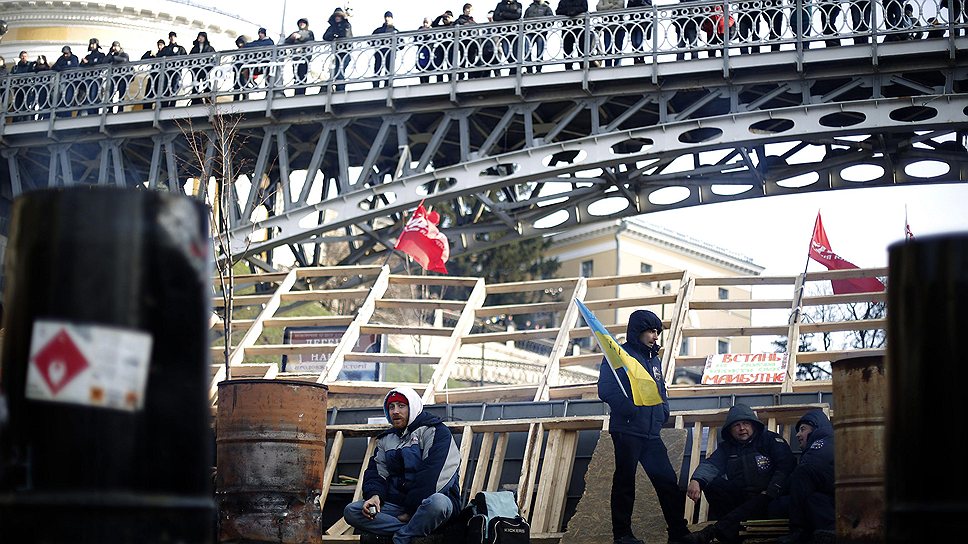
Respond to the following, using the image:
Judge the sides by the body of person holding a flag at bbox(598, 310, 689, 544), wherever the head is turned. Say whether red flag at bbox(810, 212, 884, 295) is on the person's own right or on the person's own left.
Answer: on the person's own left

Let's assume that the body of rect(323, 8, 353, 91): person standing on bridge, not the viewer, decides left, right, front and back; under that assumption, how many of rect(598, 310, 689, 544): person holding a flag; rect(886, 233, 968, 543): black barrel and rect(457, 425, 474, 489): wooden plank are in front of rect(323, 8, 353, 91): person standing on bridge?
3

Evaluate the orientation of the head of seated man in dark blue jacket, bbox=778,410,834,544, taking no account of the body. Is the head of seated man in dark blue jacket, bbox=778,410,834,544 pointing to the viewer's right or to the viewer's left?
to the viewer's left

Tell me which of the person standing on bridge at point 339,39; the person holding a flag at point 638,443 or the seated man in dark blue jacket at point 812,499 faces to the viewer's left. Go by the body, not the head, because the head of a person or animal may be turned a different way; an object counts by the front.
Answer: the seated man in dark blue jacket

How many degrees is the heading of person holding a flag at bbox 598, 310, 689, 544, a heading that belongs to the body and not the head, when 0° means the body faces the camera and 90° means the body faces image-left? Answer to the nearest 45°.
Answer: approximately 315°

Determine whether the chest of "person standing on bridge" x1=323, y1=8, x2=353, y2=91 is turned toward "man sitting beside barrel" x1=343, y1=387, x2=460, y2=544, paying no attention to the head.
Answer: yes

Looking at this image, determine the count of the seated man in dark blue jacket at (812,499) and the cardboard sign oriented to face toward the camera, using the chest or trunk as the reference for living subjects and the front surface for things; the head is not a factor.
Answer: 1

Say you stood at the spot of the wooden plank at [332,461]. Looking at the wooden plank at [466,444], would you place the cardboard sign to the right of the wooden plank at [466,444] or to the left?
left

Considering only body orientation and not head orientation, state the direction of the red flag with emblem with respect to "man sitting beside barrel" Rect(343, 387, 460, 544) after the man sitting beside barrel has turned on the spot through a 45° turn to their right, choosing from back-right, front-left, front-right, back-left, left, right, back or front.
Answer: right

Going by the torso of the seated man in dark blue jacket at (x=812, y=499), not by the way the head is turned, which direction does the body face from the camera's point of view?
to the viewer's left

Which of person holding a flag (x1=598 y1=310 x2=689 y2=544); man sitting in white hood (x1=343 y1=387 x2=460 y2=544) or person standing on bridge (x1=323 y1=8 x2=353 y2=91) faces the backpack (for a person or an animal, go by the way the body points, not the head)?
person standing on bridge (x1=323 y1=8 x2=353 y2=91)
